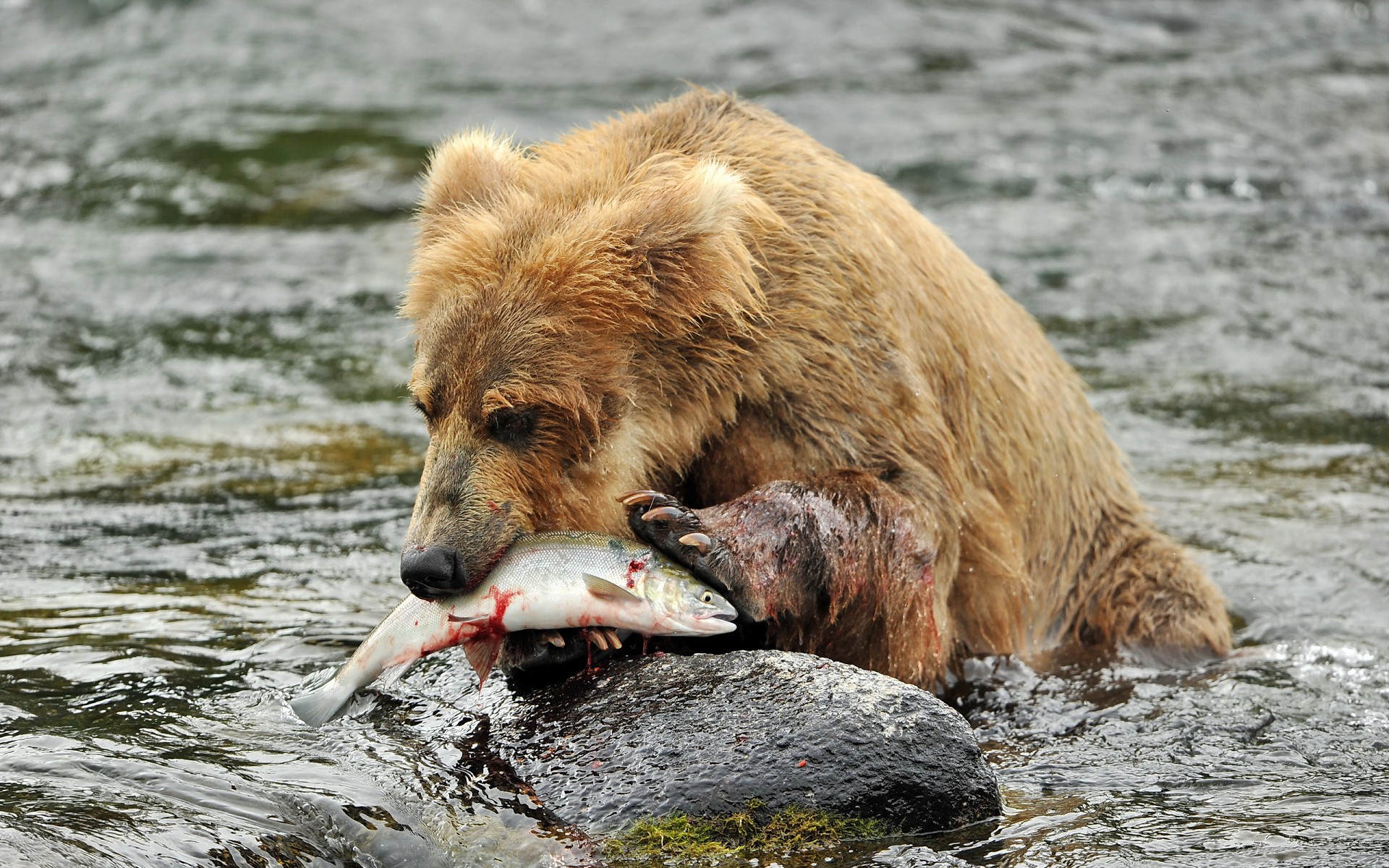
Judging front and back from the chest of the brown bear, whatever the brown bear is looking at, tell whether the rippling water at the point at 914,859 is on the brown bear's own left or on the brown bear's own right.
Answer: on the brown bear's own left

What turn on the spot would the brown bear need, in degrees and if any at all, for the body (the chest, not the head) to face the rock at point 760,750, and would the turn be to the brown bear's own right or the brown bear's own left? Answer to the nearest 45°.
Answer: approximately 45° to the brown bear's own left

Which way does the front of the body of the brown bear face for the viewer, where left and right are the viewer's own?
facing the viewer and to the left of the viewer
